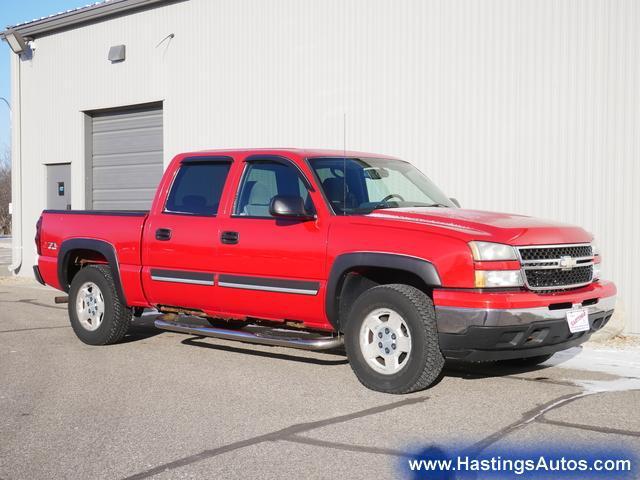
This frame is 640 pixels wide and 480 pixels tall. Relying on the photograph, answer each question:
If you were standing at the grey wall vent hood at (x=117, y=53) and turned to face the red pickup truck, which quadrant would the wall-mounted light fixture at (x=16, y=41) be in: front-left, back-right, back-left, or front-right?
back-right

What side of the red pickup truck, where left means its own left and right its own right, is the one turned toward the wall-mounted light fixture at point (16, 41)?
back

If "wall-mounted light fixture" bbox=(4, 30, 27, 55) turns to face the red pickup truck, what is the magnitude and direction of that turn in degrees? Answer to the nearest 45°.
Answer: approximately 45° to its left

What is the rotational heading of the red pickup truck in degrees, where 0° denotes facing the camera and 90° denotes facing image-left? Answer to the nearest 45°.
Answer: approximately 315°

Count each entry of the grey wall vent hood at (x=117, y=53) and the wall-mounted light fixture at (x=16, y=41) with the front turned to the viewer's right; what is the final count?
0

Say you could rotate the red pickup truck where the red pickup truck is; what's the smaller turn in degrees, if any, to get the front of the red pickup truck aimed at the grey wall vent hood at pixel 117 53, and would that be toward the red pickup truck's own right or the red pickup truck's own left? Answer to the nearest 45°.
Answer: approximately 180°

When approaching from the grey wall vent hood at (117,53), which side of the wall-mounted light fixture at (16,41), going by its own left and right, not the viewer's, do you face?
left

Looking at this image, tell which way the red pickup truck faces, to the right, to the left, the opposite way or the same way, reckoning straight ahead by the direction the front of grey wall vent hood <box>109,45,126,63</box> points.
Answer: to the left

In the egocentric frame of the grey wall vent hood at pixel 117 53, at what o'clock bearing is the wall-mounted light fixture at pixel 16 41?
the wall-mounted light fixture at pixel 16 41 is roughly at 3 o'clock from the grey wall vent hood at pixel 117 53.

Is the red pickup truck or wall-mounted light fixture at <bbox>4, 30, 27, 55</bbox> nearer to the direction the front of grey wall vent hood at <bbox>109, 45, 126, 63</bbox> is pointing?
the red pickup truck

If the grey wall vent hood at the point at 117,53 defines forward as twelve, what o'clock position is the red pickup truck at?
The red pickup truck is roughly at 10 o'clock from the grey wall vent hood.
